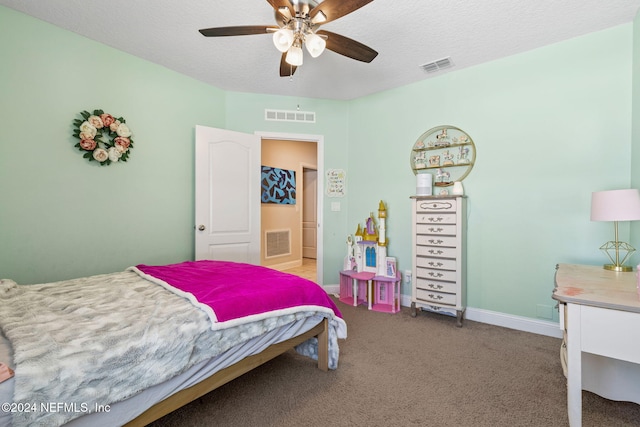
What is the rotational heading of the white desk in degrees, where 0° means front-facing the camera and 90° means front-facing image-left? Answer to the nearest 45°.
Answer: approximately 90°

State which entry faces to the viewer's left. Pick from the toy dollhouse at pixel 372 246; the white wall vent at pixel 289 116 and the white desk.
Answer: the white desk

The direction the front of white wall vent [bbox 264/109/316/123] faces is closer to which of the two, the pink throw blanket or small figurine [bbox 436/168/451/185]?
the pink throw blanket

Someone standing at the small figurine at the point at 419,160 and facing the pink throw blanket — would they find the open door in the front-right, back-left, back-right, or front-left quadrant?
front-right

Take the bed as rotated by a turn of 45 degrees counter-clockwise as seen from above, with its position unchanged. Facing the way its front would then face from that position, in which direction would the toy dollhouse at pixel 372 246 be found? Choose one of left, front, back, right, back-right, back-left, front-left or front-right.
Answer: front-right

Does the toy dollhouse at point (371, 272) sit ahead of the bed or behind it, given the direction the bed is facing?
ahead

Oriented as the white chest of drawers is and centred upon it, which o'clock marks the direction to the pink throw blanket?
The pink throw blanket is roughly at 1 o'clock from the white chest of drawers.

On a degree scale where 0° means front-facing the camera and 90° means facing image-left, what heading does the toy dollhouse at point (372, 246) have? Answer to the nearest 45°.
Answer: approximately 0°

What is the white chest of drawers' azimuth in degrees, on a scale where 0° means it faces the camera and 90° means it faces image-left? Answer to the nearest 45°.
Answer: approximately 0°

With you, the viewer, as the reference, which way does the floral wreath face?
facing the viewer

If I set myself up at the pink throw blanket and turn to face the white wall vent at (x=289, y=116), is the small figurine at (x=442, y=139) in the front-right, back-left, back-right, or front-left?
front-right

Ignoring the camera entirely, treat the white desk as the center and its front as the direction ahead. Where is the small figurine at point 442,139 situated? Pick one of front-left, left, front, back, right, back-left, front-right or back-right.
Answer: front-right

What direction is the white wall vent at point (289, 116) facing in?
toward the camera

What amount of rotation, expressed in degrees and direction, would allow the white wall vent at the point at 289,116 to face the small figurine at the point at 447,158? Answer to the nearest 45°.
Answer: approximately 45° to its left
